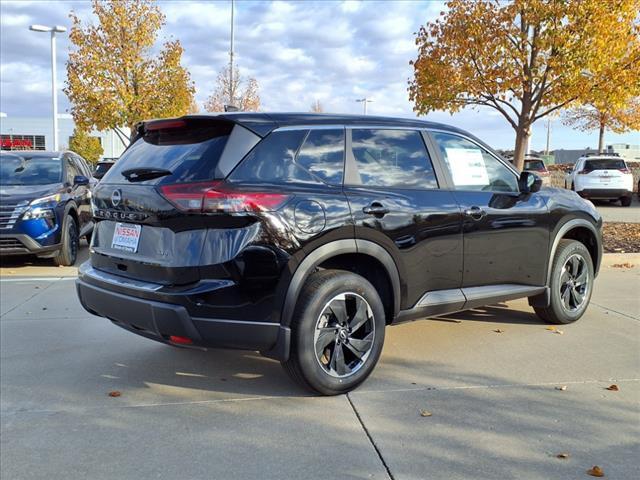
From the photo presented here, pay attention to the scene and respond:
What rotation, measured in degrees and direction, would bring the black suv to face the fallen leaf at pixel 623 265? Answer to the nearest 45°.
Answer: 0° — it already faces it

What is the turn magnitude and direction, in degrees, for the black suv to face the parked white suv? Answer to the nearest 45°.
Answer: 0° — it already faces it

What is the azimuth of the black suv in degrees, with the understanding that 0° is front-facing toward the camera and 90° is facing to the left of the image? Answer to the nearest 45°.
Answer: approximately 225°

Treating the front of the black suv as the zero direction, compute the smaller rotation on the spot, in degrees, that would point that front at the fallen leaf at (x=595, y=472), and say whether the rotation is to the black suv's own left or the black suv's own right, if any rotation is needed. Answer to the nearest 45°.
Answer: approximately 90° to the black suv's own right

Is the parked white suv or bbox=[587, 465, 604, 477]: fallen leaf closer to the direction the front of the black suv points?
the parked white suv
